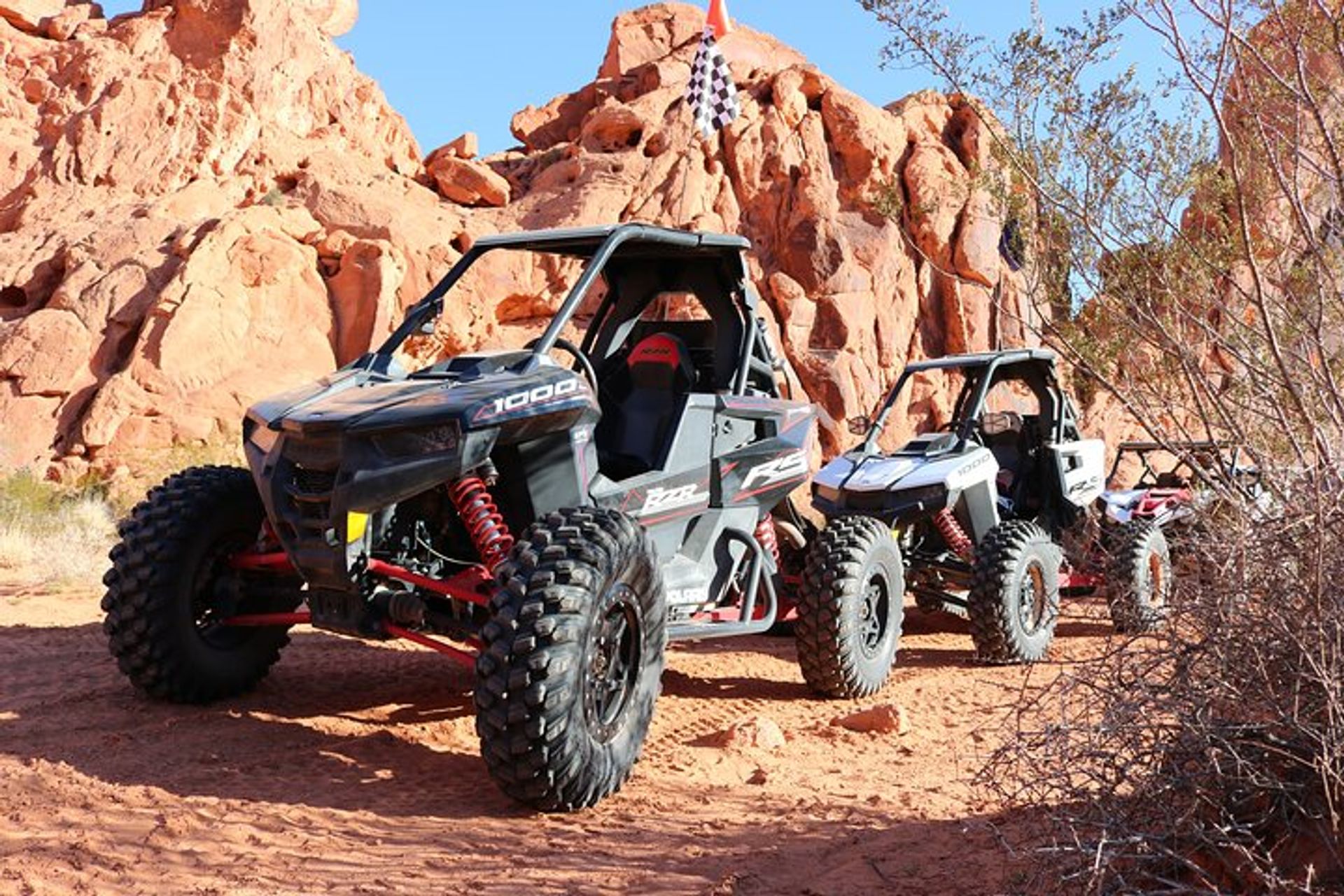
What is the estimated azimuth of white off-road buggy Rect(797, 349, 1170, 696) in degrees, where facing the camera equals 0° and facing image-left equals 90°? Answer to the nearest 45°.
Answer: approximately 45°

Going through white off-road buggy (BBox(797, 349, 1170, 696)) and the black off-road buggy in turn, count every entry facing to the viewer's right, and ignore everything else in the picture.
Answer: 0

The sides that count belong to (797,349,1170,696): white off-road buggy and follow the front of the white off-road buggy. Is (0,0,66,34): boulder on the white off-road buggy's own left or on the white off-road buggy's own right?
on the white off-road buggy's own right

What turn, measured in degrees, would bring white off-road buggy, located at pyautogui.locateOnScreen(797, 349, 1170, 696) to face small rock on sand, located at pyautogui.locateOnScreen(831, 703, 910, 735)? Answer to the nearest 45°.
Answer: approximately 45° to its left

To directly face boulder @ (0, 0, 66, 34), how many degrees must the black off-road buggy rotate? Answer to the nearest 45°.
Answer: approximately 135° to its right

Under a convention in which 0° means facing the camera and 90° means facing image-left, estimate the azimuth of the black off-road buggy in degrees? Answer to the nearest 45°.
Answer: approximately 45°

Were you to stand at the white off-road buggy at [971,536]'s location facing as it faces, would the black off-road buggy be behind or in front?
in front

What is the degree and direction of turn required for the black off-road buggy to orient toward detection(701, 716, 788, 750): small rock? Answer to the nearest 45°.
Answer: approximately 135° to its left
